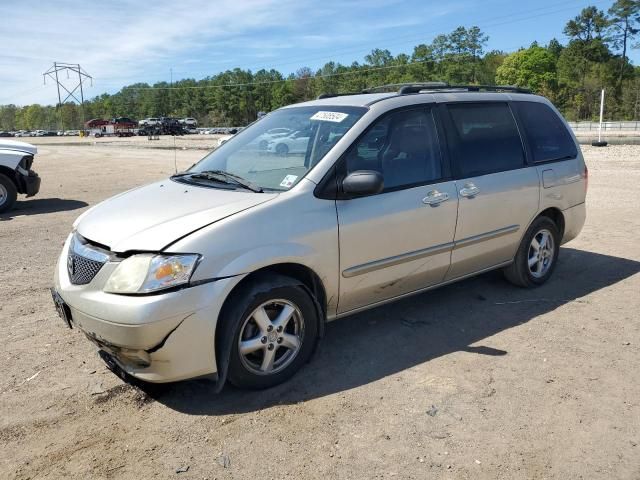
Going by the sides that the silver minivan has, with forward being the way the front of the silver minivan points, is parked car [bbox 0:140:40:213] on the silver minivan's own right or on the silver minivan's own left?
on the silver minivan's own right

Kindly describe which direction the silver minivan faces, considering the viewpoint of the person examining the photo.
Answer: facing the viewer and to the left of the viewer

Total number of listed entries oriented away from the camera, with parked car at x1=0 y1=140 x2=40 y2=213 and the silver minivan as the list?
0

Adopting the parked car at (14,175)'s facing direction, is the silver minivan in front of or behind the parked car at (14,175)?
in front

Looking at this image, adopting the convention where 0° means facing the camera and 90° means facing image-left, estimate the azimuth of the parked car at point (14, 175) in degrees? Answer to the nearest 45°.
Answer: approximately 315°
